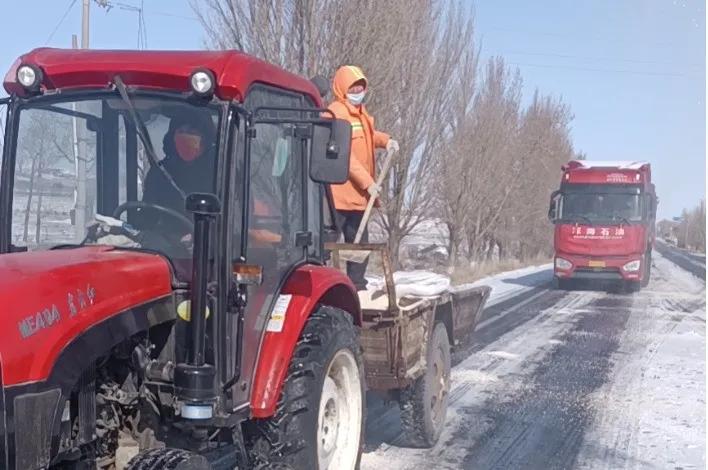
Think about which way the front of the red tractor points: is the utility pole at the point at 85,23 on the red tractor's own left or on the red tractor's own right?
on the red tractor's own right

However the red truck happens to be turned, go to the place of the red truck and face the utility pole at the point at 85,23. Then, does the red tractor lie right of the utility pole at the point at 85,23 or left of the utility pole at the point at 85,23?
left

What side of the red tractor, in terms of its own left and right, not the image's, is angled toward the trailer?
back

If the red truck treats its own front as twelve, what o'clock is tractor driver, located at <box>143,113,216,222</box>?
The tractor driver is roughly at 12 o'clock from the red truck.

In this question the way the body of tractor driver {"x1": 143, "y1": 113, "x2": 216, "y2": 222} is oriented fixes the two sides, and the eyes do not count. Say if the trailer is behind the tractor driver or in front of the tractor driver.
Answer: behind

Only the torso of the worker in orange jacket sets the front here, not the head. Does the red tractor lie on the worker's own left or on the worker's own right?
on the worker's own right

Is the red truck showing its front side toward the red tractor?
yes

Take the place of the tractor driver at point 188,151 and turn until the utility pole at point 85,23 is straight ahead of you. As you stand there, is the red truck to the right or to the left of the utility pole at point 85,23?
right

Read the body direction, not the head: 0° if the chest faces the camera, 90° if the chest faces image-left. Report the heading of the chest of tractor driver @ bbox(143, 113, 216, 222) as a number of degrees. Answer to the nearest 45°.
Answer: approximately 45°

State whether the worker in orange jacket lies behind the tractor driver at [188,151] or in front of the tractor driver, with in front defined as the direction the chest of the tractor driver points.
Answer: behind

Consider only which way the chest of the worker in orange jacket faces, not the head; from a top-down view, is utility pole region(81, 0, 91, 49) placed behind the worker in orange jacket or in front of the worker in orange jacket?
behind

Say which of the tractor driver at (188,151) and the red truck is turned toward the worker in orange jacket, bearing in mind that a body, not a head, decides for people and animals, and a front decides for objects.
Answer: the red truck

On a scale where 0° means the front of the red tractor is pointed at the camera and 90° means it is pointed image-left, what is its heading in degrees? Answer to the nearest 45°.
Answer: approximately 45°
